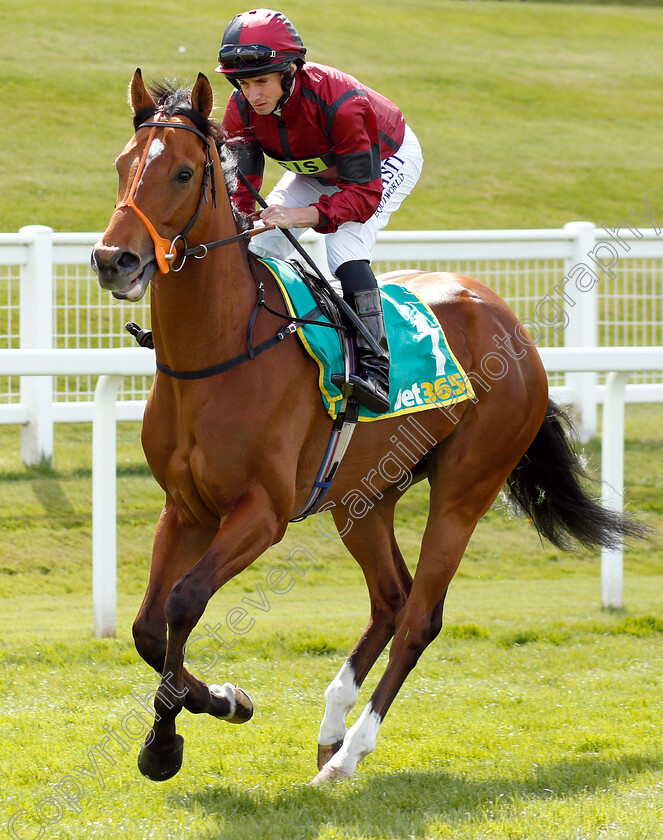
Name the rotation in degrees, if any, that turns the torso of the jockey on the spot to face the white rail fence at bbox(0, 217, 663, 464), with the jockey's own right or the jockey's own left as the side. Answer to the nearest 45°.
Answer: approximately 135° to the jockey's own right

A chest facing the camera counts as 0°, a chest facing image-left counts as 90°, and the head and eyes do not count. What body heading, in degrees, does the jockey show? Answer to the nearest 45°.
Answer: approximately 45°

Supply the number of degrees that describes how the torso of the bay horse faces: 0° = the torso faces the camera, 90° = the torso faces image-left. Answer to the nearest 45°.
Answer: approximately 45°
